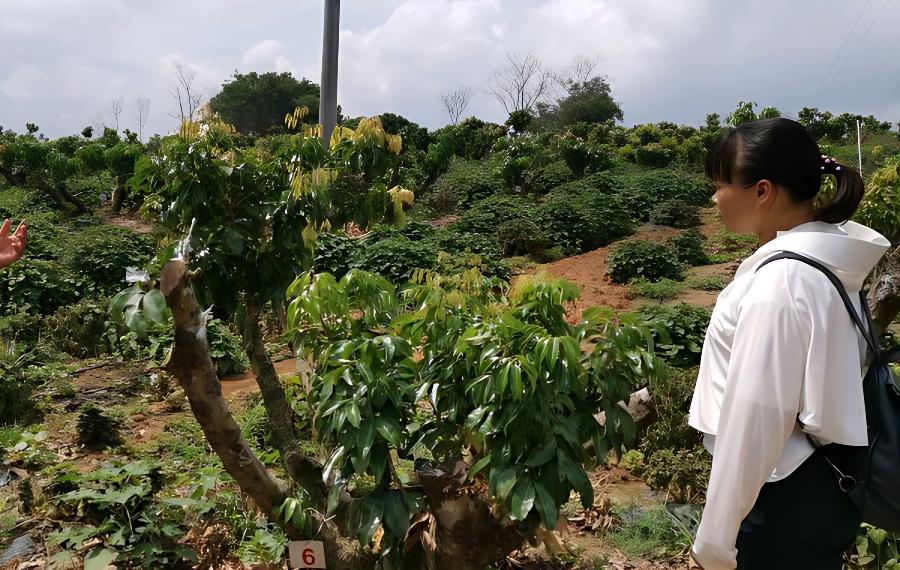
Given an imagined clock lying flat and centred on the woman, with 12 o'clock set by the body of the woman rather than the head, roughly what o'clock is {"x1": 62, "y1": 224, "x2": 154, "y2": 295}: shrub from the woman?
The shrub is roughly at 1 o'clock from the woman.

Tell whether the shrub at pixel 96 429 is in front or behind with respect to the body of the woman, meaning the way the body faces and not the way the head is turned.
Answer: in front

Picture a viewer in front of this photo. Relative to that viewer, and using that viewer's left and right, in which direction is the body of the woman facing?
facing to the left of the viewer

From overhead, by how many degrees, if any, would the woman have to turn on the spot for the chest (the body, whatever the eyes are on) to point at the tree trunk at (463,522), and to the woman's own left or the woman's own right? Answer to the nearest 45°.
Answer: approximately 45° to the woman's own right

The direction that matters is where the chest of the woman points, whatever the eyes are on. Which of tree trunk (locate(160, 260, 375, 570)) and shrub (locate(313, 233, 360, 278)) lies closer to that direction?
the tree trunk

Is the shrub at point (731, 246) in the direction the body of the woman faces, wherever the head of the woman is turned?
no

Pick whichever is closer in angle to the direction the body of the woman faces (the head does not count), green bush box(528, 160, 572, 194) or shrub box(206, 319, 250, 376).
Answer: the shrub

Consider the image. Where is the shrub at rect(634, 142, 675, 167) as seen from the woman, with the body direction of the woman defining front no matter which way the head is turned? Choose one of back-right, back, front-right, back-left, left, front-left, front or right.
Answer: right

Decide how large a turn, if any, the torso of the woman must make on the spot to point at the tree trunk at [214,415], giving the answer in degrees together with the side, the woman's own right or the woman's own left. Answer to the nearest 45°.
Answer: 0° — they already face it

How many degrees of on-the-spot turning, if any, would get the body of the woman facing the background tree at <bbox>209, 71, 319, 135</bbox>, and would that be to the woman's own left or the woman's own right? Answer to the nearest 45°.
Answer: approximately 45° to the woman's own right

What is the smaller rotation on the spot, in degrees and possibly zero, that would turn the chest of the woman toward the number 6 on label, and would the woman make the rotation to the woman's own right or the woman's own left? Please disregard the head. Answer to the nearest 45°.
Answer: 0° — they already face it

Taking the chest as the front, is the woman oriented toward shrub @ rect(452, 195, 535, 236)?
no

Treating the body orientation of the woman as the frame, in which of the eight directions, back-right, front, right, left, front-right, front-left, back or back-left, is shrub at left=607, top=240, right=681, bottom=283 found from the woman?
right

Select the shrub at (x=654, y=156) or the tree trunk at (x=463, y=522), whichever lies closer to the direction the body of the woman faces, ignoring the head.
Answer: the tree trunk

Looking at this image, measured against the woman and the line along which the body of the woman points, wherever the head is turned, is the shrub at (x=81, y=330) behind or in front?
in front
